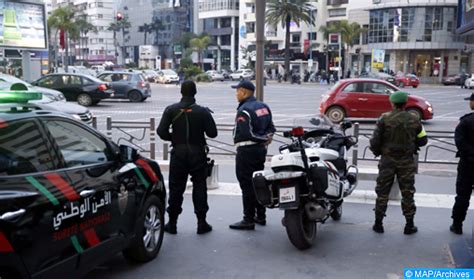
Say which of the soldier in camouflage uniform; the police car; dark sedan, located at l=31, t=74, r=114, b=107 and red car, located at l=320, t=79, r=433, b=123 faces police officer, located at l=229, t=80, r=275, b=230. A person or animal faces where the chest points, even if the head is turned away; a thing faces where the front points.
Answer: the police car

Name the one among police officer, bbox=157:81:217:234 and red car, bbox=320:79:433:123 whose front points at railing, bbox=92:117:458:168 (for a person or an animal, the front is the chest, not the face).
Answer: the police officer

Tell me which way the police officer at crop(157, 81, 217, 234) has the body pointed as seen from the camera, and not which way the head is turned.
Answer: away from the camera

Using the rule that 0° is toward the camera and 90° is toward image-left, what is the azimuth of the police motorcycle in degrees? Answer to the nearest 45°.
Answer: approximately 225°

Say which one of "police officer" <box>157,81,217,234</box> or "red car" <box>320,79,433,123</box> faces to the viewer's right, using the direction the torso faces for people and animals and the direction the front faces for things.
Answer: the red car

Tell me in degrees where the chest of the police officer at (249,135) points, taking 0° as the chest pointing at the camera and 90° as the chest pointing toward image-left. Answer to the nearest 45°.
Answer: approximately 135°

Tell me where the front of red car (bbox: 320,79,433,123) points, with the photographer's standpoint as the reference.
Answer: facing to the right of the viewer

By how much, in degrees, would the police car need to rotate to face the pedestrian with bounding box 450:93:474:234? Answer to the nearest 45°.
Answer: approximately 45° to its right

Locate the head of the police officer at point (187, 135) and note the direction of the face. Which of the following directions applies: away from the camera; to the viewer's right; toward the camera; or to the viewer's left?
away from the camera

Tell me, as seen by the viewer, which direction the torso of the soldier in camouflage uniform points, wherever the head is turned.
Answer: away from the camera

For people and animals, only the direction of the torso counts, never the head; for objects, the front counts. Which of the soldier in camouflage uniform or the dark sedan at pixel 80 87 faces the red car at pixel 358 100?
the soldier in camouflage uniform

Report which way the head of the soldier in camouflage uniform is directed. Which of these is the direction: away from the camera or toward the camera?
away from the camera

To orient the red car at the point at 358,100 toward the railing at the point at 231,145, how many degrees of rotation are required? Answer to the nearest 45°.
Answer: approximately 90° to its right
